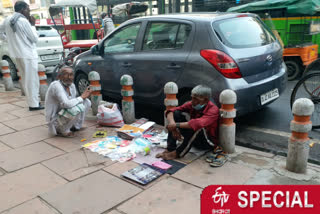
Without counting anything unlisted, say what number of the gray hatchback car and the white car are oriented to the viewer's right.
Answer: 0

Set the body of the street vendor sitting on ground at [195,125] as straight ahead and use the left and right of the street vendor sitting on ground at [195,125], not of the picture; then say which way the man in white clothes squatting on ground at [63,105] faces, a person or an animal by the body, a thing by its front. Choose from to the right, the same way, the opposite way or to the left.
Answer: to the left

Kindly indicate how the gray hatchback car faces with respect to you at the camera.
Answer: facing away from the viewer and to the left of the viewer

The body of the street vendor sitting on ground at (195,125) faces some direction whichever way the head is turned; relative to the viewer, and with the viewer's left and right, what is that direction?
facing the viewer and to the left of the viewer

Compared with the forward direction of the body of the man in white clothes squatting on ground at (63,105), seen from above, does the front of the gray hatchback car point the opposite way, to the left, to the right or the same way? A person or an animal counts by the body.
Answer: the opposite way

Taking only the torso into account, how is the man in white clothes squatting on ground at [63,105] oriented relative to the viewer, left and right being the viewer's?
facing the viewer and to the right of the viewer

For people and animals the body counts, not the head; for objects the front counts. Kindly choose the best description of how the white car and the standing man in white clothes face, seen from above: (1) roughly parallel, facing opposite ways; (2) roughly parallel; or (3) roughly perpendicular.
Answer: roughly perpendicular

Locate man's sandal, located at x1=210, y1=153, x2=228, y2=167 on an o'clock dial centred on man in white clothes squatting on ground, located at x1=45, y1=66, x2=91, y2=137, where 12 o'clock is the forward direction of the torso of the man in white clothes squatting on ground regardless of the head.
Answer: The man's sandal is roughly at 12 o'clock from the man in white clothes squatting on ground.

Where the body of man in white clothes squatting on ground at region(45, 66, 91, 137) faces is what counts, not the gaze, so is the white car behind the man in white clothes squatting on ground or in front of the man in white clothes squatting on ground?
behind

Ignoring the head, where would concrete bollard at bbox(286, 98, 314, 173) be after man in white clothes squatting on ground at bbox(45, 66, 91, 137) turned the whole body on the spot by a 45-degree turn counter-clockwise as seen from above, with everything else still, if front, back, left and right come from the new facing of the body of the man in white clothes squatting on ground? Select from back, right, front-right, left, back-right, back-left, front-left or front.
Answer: front-right

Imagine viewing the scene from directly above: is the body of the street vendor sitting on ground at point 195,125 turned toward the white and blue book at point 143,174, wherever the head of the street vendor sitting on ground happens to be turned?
yes
